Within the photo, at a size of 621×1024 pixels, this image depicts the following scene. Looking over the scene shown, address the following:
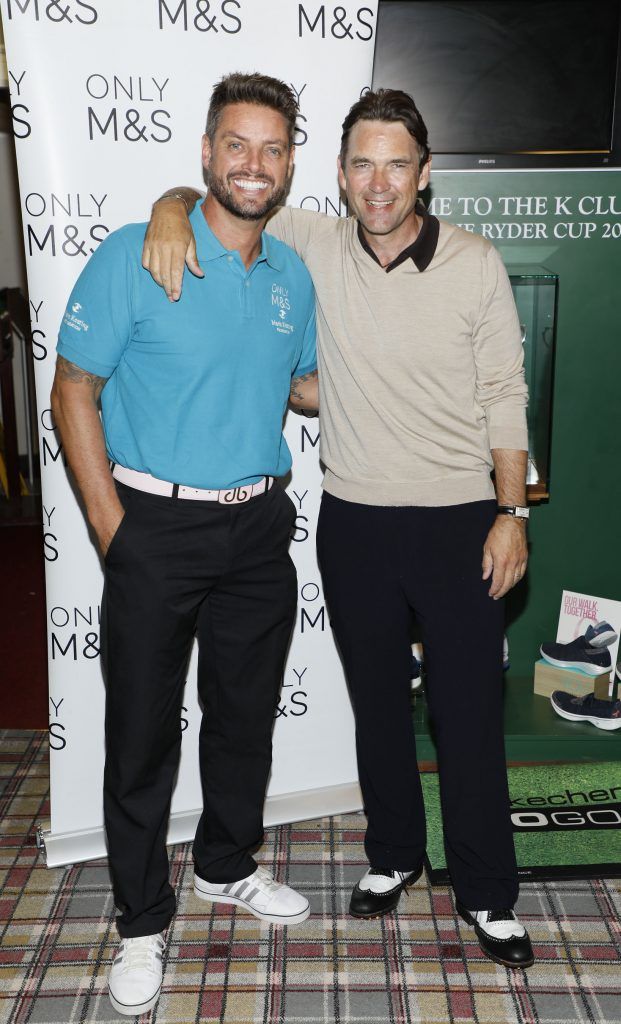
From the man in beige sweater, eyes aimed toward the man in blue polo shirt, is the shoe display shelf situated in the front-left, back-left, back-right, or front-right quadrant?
back-right

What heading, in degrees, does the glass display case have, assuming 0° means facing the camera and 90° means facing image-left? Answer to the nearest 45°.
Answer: approximately 0°

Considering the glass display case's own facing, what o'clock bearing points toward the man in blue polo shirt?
The man in blue polo shirt is roughly at 1 o'clock from the glass display case.
